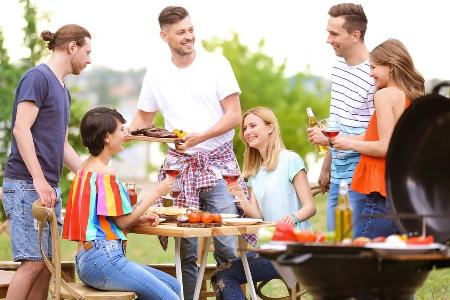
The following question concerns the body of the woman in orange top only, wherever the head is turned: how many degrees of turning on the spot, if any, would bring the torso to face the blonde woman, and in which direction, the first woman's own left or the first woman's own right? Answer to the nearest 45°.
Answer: approximately 45° to the first woman's own right

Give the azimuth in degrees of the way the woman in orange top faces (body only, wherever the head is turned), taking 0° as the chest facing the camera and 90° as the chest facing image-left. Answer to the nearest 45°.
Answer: approximately 90°

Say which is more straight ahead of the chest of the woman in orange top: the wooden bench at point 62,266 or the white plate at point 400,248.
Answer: the wooden bench

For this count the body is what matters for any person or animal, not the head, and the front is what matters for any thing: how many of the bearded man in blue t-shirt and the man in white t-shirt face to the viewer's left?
0

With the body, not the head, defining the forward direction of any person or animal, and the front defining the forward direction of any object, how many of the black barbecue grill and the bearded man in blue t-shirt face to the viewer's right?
1

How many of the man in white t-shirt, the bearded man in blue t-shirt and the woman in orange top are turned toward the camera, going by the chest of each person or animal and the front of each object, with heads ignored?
1

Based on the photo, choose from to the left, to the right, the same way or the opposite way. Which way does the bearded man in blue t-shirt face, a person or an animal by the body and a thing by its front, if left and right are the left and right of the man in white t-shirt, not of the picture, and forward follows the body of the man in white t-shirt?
to the left

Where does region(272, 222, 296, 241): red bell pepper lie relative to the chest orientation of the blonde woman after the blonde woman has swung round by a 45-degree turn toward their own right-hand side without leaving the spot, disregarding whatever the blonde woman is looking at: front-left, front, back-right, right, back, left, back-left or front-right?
left

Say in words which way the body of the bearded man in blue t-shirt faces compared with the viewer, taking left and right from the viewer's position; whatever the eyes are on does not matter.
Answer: facing to the right of the viewer

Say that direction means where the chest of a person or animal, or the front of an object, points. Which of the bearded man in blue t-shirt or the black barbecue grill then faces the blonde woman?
the bearded man in blue t-shirt
